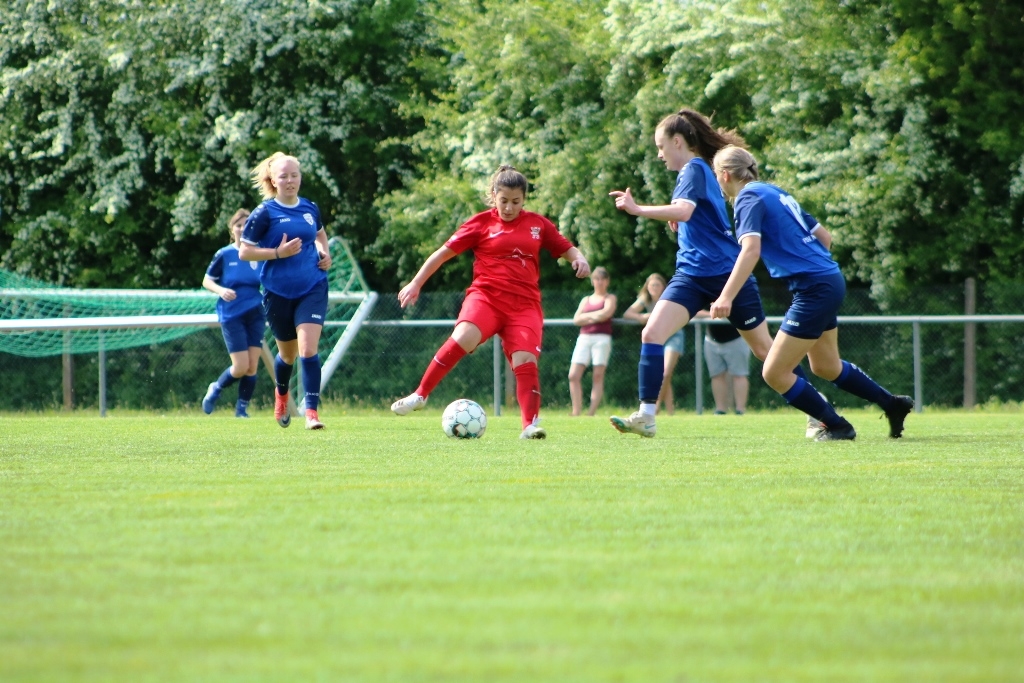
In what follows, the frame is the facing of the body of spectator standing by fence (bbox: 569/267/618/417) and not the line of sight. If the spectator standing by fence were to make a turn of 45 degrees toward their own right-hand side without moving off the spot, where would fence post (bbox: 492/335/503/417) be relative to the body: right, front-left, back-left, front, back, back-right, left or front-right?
right

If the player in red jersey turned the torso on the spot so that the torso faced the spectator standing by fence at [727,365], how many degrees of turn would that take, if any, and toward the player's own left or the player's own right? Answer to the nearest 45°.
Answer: approximately 180°

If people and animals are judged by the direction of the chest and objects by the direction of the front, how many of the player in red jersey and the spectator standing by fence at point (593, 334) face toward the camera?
2

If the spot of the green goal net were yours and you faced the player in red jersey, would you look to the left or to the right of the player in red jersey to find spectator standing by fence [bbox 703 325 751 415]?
left

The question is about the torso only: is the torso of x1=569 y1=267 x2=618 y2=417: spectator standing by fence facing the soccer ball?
yes

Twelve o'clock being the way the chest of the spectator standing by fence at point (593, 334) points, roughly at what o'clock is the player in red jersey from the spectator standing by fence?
The player in red jersey is roughly at 12 o'clock from the spectator standing by fence.

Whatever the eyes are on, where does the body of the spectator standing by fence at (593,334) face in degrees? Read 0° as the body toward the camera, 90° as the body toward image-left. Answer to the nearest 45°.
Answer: approximately 0°

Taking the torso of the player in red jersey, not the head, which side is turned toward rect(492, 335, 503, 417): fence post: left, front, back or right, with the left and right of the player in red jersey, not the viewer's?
back

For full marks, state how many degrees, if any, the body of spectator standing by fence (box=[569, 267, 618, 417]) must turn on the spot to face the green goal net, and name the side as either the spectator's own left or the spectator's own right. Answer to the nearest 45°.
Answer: approximately 90° to the spectator's own right

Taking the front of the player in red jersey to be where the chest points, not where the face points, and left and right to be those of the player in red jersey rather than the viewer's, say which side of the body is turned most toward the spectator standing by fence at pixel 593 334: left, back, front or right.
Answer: back

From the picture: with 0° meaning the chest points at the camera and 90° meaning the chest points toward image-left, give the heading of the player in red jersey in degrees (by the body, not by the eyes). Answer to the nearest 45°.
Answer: approximately 0°
